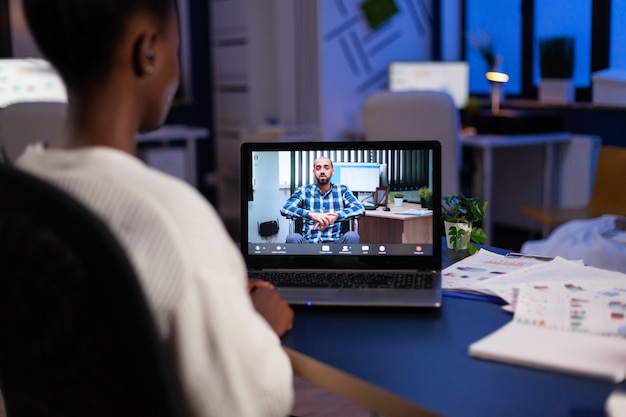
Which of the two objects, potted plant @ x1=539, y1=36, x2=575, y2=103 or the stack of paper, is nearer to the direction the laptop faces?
the stack of paper

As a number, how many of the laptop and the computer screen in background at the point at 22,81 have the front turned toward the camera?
2

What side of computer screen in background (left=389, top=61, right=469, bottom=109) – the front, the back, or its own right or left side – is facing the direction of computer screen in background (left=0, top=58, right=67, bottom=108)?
right

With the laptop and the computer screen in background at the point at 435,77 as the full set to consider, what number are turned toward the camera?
2

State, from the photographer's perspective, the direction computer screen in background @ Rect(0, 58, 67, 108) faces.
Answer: facing the viewer

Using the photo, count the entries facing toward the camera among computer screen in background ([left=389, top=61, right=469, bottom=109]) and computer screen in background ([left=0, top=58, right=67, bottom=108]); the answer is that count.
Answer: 2

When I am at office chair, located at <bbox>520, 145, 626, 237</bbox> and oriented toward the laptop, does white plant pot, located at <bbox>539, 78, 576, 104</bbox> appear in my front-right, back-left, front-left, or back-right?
back-right

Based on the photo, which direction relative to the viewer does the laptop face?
toward the camera

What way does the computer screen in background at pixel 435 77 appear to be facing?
toward the camera

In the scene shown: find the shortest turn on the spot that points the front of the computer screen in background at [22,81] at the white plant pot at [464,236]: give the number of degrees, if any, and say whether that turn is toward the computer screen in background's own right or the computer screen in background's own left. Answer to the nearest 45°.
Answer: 0° — it already faces it

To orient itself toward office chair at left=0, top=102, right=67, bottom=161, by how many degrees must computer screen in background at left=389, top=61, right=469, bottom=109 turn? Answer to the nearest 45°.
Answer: approximately 45° to its right

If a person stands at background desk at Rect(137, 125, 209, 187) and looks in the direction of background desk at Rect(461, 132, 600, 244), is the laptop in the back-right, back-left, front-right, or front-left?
front-right

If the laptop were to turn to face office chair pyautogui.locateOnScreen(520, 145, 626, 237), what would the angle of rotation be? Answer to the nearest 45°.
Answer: approximately 135° to its left

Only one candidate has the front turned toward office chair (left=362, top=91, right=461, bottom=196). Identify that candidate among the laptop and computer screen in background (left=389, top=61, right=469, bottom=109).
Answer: the computer screen in background

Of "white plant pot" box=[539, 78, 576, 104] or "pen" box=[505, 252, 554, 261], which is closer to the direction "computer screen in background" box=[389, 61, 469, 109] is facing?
the pen

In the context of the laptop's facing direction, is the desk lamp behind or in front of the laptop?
behind
